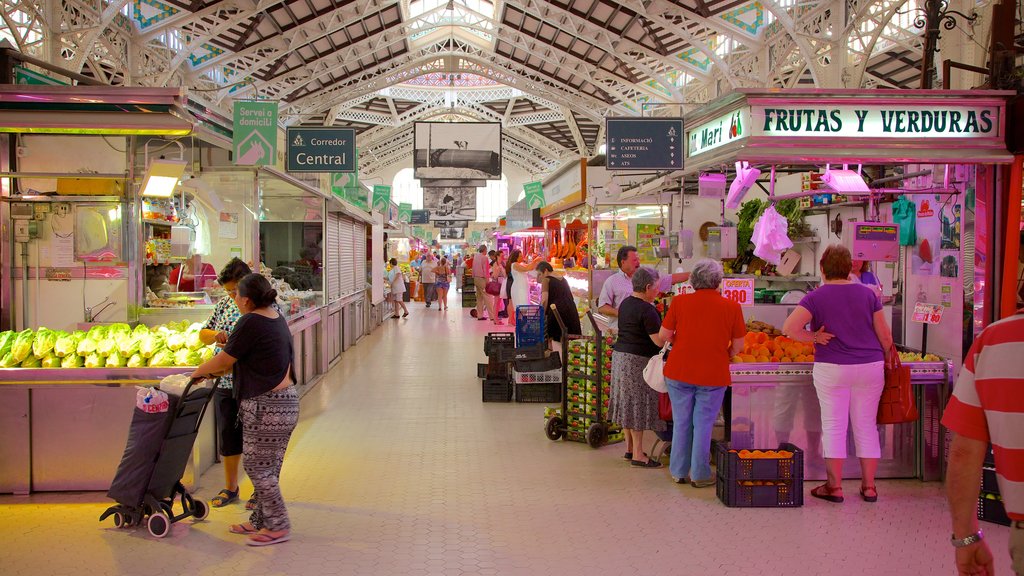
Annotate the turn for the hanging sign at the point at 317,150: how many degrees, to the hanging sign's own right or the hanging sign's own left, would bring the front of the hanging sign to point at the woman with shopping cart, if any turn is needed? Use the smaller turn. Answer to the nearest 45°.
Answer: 0° — it already faces them

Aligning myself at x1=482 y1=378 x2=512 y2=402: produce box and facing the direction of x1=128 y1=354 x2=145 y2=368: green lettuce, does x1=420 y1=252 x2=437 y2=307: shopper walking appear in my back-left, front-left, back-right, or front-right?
back-right

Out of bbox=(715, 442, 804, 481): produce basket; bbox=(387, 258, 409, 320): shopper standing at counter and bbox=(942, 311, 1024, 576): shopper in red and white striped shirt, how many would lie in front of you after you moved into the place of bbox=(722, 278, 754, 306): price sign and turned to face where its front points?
2

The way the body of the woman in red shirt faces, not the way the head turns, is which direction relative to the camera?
away from the camera

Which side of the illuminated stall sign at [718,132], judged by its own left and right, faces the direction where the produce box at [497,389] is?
right

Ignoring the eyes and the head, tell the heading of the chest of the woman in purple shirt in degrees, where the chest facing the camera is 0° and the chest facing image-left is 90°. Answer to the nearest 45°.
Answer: approximately 180°

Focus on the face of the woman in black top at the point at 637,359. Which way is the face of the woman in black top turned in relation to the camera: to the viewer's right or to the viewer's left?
to the viewer's right
